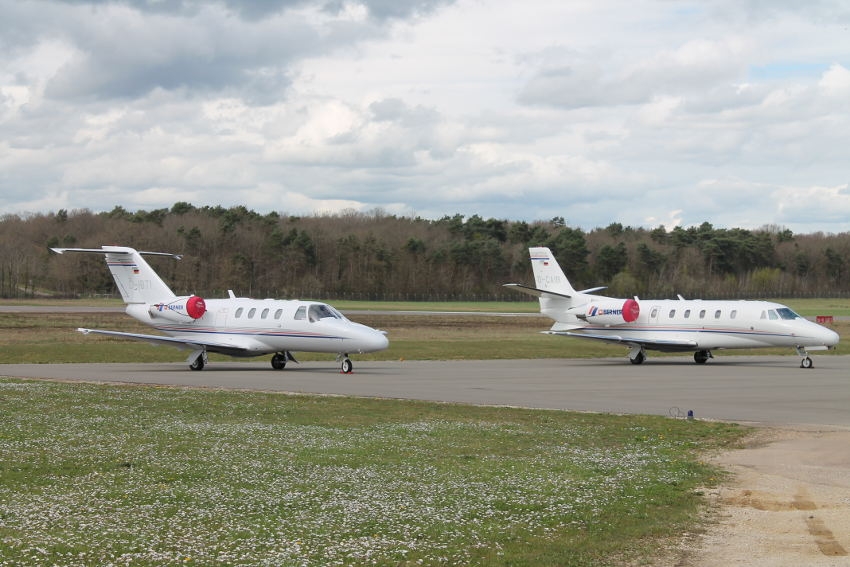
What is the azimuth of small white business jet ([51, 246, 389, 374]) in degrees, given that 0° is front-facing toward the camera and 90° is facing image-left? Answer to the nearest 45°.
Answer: approximately 315°

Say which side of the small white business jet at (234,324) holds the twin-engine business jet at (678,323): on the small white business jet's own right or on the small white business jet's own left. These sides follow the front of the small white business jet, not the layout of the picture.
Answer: on the small white business jet's own left

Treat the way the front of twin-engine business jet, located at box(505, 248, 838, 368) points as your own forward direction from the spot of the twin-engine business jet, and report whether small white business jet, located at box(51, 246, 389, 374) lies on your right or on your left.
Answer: on your right
